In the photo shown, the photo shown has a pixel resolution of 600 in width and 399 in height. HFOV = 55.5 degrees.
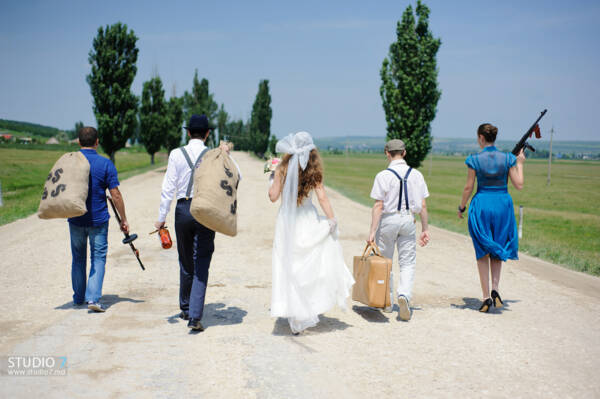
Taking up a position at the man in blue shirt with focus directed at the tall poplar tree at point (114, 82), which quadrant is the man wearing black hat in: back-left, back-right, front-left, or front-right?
back-right

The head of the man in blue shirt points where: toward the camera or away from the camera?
away from the camera

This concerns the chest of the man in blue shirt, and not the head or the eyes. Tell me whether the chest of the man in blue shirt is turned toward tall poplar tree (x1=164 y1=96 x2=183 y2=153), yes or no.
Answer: yes

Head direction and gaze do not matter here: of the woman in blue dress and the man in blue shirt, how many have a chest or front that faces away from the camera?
2

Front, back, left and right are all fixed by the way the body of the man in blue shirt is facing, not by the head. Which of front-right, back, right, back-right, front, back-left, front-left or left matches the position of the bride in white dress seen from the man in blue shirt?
back-right

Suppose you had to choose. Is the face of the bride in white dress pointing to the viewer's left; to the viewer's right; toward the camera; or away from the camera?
away from the camera

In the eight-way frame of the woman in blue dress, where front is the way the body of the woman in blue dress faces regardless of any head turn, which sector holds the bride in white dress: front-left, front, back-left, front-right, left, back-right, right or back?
back-left

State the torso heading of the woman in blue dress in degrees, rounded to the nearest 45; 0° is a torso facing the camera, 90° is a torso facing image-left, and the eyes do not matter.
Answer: approximately 180°

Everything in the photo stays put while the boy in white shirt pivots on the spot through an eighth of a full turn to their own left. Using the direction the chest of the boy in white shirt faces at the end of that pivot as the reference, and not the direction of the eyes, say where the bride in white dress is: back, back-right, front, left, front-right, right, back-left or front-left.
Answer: left

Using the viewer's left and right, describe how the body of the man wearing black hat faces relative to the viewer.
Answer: facing away from the viewer

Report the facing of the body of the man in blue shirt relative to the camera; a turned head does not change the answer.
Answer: away from the camera

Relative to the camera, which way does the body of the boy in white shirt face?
away from the camera

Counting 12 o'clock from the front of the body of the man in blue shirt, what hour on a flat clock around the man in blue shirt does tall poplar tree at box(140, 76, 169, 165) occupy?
The tall poplar tree is roughly at 12 o'clock from the man in blue shirt.

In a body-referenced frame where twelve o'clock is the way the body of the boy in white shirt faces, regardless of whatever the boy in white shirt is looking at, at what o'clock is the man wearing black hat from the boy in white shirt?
The man wearing black hat is roughly at 8 o'clock from the boy in white shirt.
